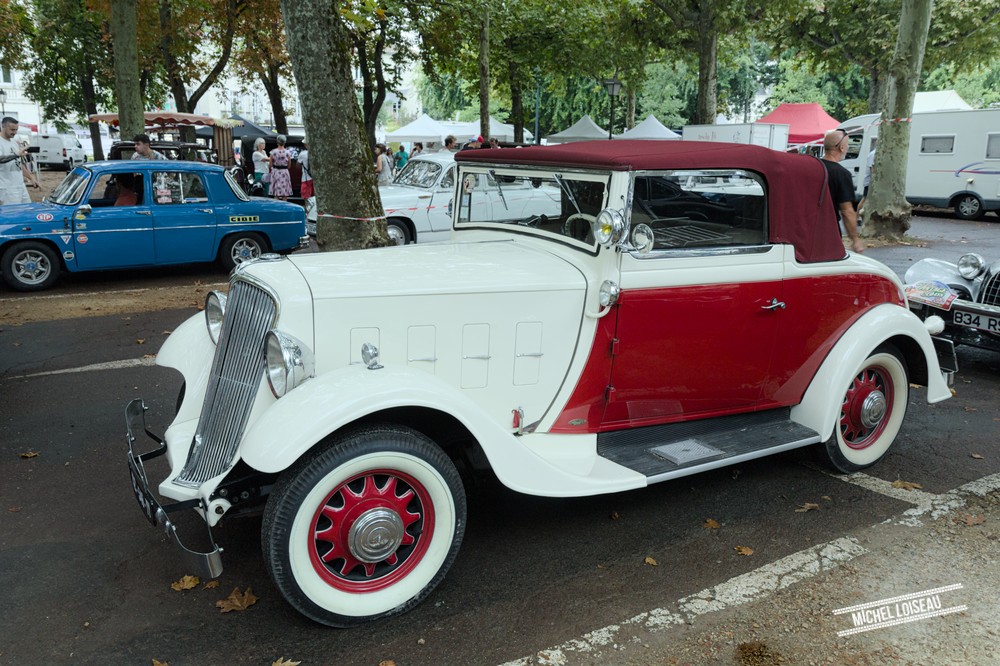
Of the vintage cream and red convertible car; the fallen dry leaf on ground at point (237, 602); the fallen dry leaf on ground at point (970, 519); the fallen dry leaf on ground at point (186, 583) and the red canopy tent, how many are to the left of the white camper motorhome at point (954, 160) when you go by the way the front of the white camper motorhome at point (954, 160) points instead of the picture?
4

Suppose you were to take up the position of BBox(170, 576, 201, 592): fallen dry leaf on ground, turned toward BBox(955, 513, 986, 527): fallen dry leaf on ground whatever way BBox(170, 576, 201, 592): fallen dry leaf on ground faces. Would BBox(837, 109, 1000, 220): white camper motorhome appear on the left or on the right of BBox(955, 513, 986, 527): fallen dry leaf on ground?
left

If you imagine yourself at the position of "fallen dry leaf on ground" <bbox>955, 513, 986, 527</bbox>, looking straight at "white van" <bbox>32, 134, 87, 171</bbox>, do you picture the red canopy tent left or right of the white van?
right

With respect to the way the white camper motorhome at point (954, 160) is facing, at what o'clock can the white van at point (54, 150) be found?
The white van is roughly at 12 o'clock from the white camper motorhome.

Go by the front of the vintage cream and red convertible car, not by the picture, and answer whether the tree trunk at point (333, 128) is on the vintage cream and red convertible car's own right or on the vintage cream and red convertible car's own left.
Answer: on the vintage cream and red convertible car's own right

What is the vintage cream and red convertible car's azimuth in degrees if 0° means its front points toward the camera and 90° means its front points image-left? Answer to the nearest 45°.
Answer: approximately 45°

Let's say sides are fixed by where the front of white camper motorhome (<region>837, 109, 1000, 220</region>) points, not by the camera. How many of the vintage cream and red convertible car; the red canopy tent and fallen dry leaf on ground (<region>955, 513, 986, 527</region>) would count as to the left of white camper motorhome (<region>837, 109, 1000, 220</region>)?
2

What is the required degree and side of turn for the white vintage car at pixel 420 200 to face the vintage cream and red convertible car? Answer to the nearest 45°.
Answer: approximately 45° to its left

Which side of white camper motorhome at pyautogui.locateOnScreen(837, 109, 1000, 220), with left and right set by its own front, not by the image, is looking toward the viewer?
left
